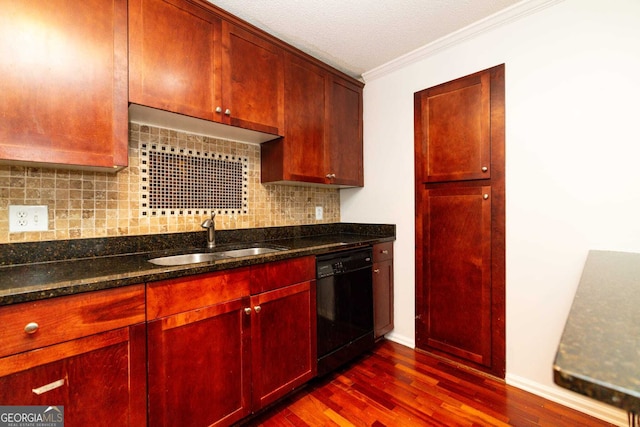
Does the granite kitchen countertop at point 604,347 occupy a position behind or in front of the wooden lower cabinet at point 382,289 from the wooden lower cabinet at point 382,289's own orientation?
in front

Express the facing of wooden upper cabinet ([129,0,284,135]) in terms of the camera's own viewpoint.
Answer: facing the viewer and to the right of the viewer

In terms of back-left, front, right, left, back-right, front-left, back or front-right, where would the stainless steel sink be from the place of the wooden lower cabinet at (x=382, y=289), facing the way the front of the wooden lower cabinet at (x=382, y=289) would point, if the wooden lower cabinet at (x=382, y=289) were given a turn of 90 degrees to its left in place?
back

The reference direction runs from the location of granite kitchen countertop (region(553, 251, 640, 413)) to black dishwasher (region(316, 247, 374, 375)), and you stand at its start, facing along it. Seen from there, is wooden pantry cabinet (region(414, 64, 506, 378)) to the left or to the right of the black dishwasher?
right

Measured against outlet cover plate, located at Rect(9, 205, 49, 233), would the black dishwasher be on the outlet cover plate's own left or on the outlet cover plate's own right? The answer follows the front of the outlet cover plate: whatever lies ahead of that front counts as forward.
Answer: on the outlet cover plate's own left

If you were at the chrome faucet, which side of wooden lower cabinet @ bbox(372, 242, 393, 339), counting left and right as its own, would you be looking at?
right

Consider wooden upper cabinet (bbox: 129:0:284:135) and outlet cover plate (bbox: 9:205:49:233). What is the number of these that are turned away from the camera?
0

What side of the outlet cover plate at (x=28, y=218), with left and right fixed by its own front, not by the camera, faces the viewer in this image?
front

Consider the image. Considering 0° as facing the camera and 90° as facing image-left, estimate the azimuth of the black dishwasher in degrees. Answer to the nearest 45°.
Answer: approximately 315°
